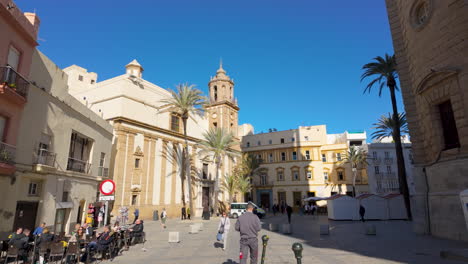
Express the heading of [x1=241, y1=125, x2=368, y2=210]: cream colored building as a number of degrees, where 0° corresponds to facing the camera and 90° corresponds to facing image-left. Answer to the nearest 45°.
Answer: approximately 0°

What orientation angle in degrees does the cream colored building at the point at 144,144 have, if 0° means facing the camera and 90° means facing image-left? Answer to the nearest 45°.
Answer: approximately 315°

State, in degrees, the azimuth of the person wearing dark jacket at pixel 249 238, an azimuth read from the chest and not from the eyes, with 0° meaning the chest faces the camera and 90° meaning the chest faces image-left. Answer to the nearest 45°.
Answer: approximately 180°

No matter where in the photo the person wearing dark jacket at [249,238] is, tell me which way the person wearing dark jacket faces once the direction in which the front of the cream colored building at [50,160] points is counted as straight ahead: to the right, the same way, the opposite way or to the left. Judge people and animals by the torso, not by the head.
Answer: to the left

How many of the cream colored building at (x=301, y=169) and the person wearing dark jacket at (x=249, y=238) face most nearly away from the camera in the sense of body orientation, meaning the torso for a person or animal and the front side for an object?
1

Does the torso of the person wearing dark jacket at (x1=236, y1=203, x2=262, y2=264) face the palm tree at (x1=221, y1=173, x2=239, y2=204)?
yes

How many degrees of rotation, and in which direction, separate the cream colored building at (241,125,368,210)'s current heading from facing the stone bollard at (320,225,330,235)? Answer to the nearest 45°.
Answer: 0° — it already faces it

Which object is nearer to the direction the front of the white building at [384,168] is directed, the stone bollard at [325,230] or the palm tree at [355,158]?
the stone bollard
